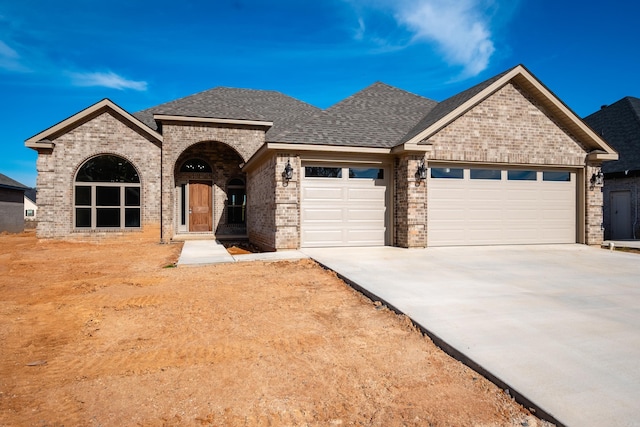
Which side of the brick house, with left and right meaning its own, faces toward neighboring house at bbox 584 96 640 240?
left

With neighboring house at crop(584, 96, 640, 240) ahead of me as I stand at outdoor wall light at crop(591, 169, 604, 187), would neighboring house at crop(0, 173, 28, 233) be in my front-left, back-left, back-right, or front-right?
back-left

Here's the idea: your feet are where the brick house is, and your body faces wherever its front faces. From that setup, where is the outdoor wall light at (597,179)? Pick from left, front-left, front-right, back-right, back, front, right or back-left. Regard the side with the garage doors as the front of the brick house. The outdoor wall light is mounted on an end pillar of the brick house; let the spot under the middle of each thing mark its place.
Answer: left

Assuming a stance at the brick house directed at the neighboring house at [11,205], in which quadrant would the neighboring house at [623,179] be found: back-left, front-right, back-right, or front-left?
back-right

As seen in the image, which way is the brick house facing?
toward the camera

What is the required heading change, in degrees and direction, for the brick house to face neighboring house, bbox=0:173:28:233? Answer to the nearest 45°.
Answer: approximately 135° to its right

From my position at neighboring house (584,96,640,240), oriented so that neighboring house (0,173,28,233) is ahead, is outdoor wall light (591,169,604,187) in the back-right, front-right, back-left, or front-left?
front-left
